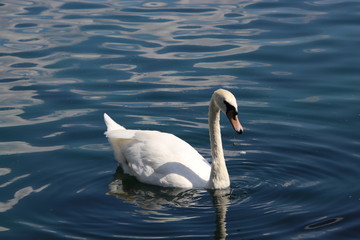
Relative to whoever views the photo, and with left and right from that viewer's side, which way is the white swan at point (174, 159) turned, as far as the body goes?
facing to the right of the viewer
